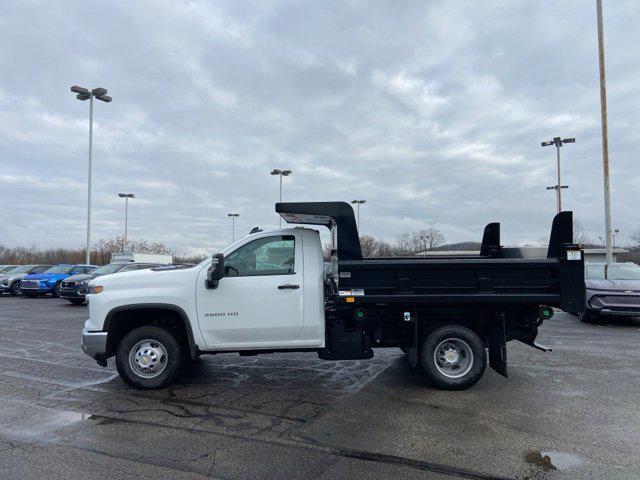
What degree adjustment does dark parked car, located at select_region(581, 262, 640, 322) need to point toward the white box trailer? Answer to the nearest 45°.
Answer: approximately 90° to its right

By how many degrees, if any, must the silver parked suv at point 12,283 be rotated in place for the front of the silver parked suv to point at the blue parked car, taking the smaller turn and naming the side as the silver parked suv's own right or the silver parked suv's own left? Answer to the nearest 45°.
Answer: approximately 90° to the silver parked suv's own left

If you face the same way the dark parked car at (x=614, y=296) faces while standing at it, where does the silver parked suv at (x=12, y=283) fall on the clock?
The silver parked suv is roughly at 3 o'clock from the dark parked car.

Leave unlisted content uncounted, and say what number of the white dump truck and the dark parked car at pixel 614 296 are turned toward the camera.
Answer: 1

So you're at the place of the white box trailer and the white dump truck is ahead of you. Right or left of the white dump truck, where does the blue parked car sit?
right

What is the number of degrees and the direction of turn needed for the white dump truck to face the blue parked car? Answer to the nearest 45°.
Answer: approximately 45° to its right

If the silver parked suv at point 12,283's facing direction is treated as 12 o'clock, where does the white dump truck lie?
The white dump truck is roughly at 10 o'clock from the silver parked suv.

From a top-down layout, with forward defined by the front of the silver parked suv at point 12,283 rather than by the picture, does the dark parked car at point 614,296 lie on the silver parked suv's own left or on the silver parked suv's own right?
on the silver parked suv's own left

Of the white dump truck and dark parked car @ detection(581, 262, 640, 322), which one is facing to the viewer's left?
the white dump truck

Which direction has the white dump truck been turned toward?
to the viewer's left

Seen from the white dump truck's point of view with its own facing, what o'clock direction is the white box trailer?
The white box trailer is roughly at 2 o'clock from the white dump truck.
